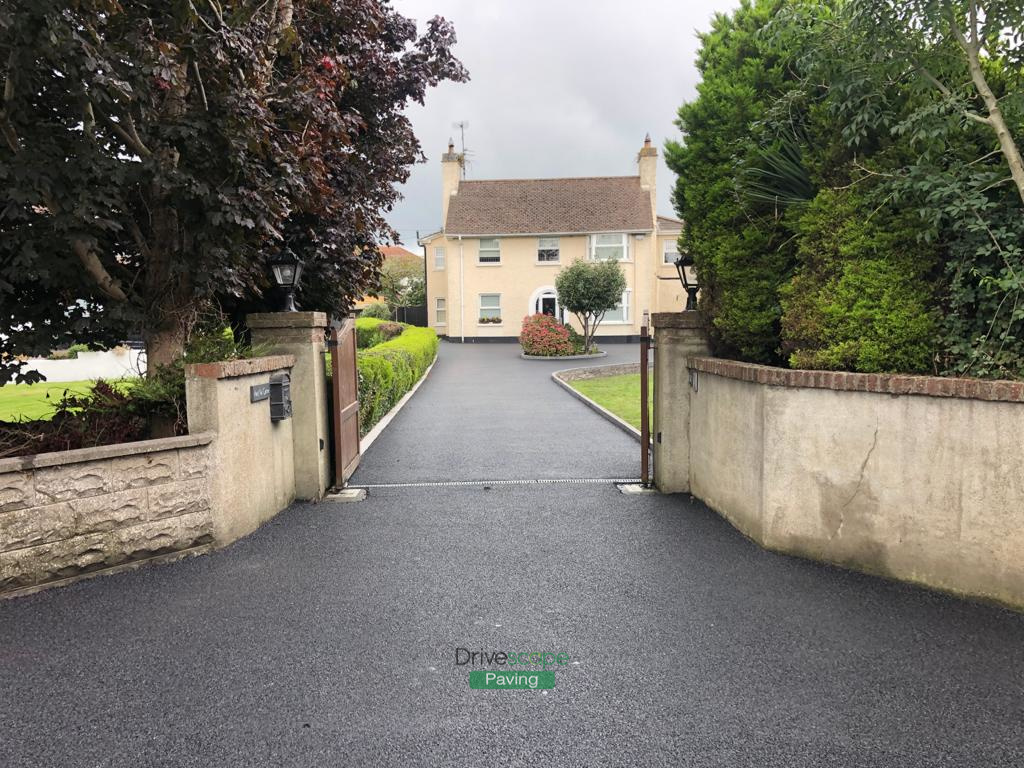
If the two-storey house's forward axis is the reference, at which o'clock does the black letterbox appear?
The black letterbox is roughly at 12 o'clock from the two-storey house.

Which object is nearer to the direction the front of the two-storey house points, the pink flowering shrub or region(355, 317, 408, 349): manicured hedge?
the pink flowering shrub

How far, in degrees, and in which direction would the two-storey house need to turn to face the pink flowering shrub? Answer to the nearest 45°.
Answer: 0° — it already faces it

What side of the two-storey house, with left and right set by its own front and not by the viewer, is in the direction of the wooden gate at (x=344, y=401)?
front

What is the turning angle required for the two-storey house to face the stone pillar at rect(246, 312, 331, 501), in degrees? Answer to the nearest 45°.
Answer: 0° — it already faces it

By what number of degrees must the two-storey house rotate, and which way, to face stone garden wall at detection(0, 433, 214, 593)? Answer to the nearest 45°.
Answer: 0° — it already faces it

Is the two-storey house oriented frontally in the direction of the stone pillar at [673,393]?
yes

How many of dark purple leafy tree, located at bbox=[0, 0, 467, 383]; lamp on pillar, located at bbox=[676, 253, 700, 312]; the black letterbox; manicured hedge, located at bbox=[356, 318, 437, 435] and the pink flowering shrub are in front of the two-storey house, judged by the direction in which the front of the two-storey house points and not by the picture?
5

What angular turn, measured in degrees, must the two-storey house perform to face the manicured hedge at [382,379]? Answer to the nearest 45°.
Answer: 0° — it already faces it

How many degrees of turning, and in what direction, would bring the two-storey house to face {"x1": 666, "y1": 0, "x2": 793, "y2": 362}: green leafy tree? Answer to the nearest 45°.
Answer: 0° — it already faces it

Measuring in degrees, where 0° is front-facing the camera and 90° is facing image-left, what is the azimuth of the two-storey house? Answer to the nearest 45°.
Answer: approximately 0°
